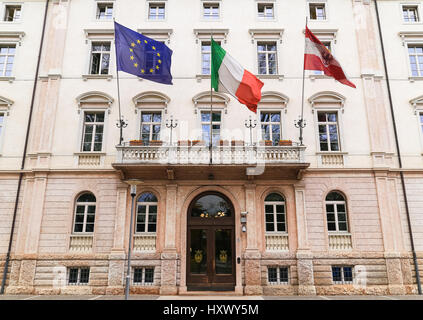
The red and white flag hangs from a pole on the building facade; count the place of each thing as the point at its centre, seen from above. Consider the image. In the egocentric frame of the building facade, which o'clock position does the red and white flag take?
The red and white flag is roughly at 10 o'clock from the building facade.

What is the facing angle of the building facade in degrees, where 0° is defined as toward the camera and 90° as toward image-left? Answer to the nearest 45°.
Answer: approximately 0°
